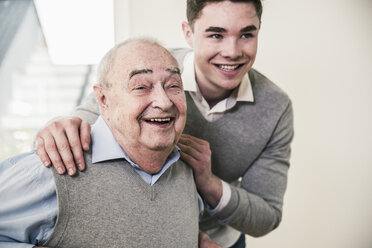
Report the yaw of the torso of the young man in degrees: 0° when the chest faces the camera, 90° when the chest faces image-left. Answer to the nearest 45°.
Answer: approximately 0°

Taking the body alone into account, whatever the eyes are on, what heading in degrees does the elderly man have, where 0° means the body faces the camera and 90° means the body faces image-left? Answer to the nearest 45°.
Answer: approximately 315°

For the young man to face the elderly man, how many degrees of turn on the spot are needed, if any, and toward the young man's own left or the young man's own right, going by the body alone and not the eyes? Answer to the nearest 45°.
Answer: approximately 45° to the young man's own right

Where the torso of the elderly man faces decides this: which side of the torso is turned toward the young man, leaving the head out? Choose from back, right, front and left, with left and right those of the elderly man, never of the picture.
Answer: left

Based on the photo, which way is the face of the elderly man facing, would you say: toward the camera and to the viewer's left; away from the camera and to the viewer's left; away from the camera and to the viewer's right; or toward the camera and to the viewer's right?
toward the camera and to the viewer's right
